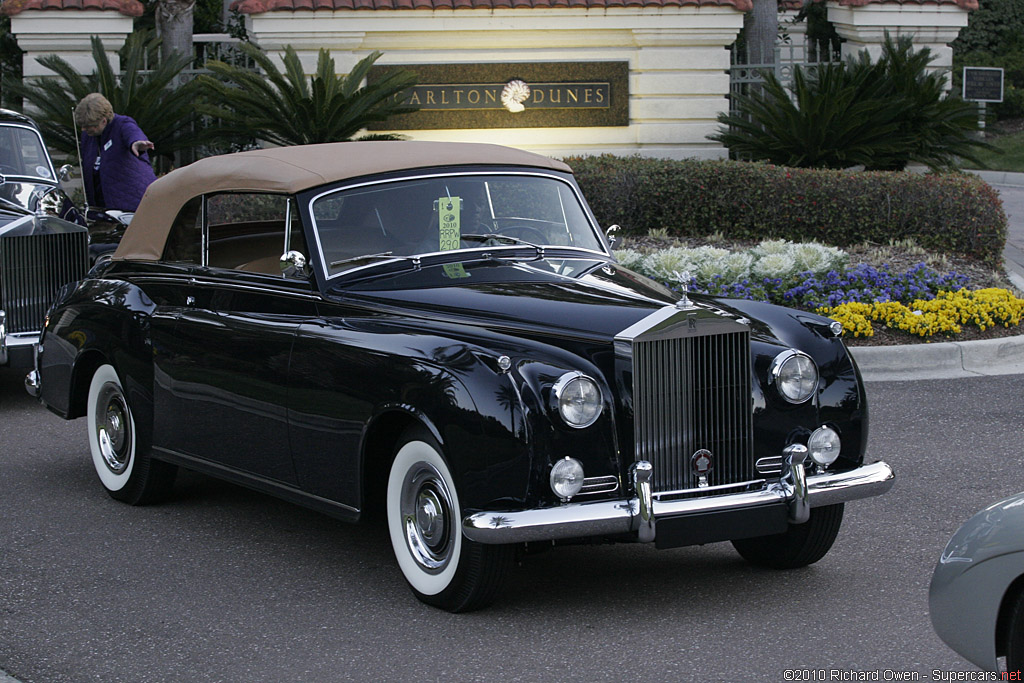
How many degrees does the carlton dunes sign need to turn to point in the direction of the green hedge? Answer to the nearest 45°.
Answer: approximately 45° to its left

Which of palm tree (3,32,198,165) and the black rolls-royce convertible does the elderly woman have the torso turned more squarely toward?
the black rolls-royce convertible

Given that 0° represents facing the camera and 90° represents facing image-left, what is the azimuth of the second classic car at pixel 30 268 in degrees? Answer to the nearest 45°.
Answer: approximately 315°

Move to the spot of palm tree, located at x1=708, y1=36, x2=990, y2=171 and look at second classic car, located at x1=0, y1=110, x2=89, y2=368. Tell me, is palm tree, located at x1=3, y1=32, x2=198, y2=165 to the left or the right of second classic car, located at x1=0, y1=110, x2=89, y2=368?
right

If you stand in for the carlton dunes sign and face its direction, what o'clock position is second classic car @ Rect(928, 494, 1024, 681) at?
The second classic car is roughly at 12 o'clock from the carlton dunes sign.

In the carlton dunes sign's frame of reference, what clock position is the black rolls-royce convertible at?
The black rolls-royce convertible is roughly at 12 o'clock from the carlton dunes sign.

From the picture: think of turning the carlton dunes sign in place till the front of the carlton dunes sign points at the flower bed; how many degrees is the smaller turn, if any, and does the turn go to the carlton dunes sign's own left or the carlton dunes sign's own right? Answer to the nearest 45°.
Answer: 0° — it already faces it

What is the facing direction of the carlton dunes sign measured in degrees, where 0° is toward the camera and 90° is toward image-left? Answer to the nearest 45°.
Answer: approximately 0°
